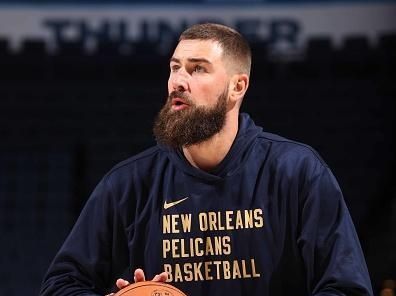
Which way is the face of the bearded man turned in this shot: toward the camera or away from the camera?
toward the camera

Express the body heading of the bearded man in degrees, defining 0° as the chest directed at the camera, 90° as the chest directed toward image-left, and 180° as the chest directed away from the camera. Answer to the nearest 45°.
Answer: approximately 0°
